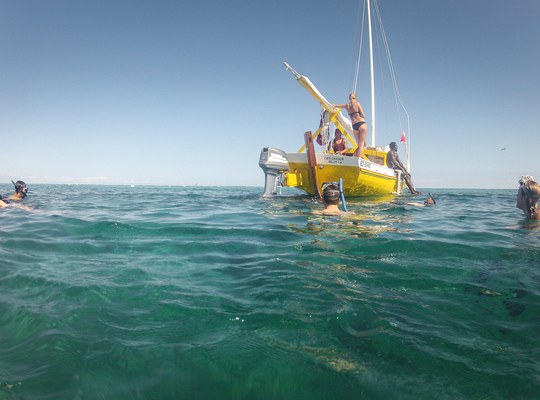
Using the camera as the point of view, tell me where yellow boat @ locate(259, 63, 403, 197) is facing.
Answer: facing away from the viewer and to the right of the viewer

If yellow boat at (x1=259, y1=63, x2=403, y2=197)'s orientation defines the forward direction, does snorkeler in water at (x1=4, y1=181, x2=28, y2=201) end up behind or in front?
behind
